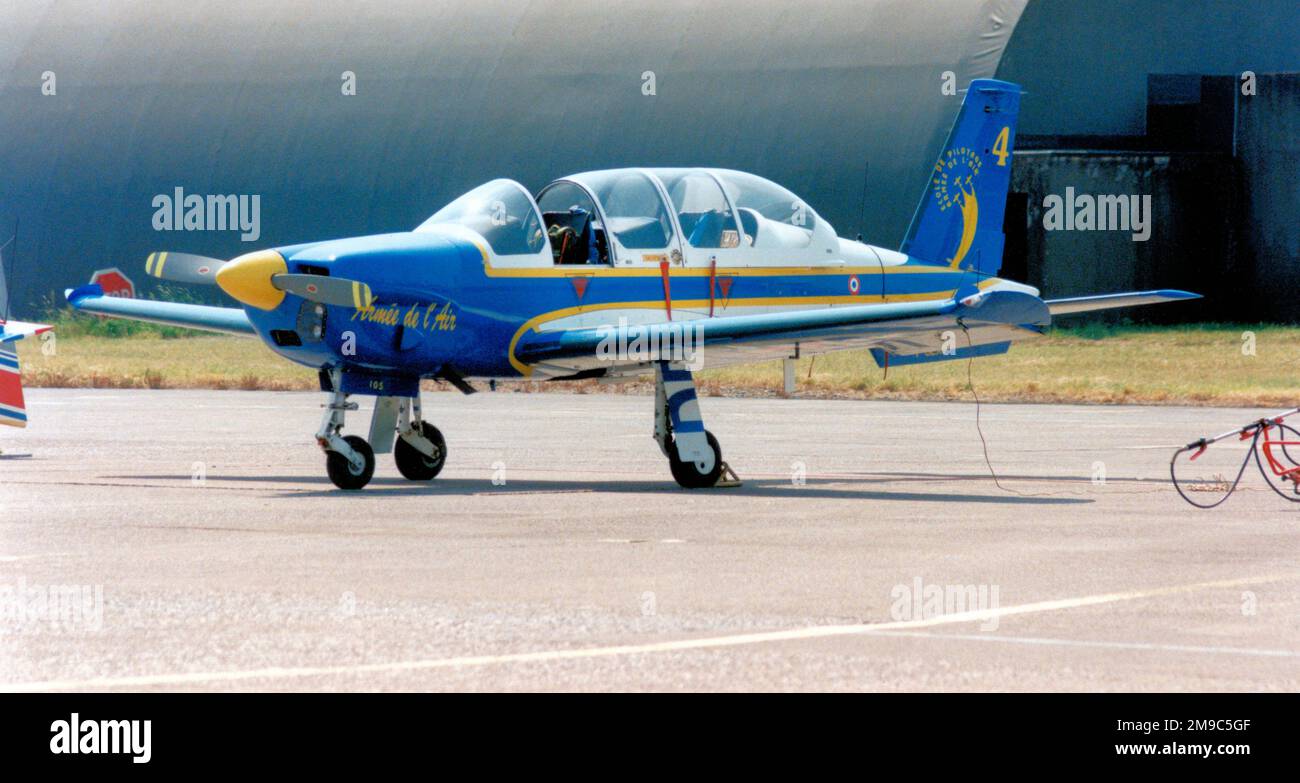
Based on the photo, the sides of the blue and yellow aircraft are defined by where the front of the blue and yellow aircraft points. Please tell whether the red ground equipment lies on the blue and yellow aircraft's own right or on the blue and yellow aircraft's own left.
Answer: on the blue and yellow aircraft's own left

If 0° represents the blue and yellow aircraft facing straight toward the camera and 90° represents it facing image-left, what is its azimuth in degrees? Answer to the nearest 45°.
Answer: approximately 45°
